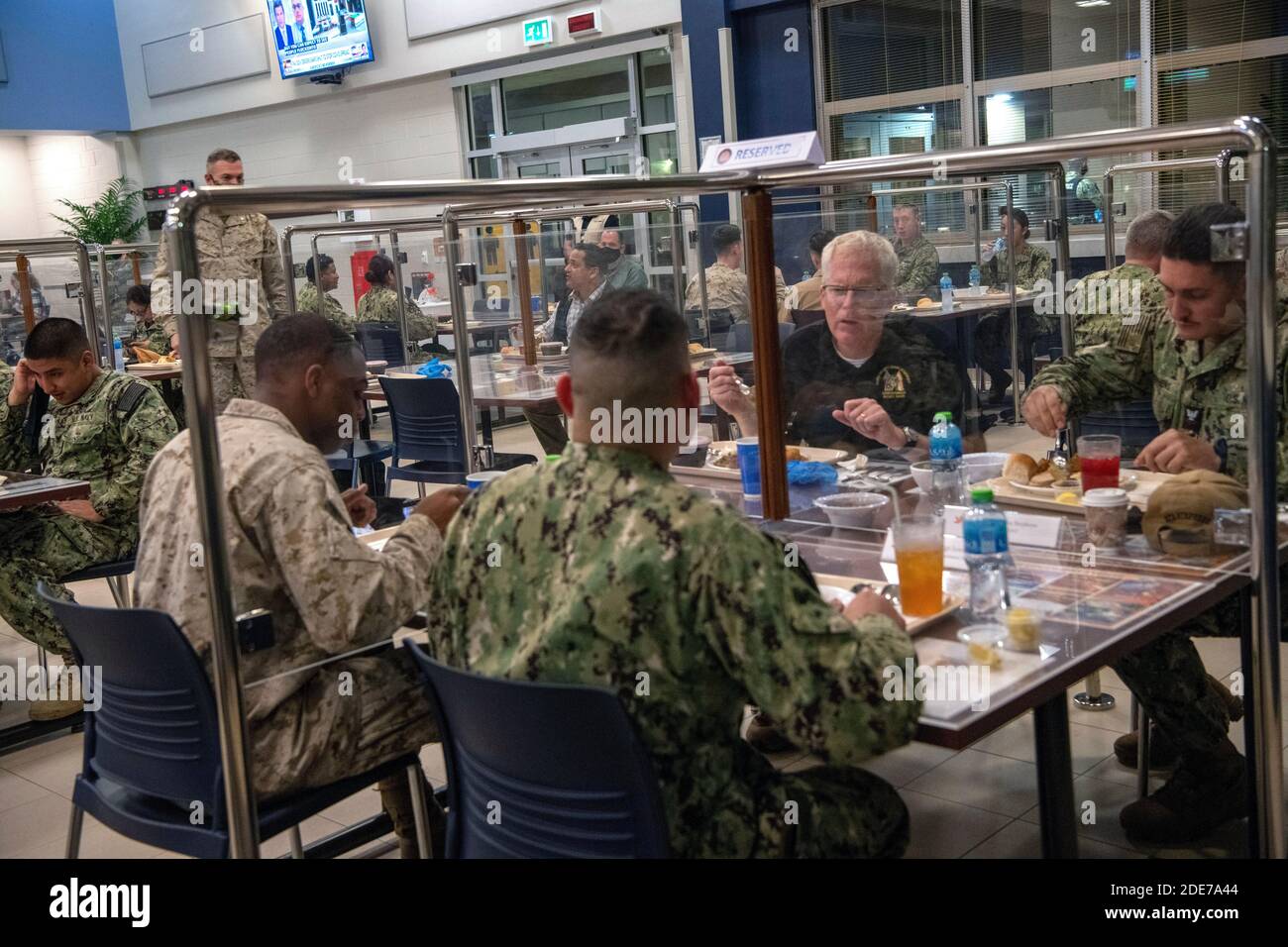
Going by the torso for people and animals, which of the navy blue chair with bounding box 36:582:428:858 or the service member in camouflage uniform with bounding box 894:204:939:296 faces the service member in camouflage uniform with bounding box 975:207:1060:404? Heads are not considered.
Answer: the navy blue chair

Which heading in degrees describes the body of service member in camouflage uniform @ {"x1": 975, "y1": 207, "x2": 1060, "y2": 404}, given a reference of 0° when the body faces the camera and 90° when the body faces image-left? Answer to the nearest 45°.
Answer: approximately 45°

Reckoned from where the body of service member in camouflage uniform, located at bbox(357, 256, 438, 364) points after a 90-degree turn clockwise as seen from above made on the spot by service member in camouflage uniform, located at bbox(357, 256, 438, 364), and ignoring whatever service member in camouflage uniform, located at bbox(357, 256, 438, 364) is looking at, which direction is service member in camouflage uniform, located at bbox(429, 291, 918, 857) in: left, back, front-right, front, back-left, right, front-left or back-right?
front-right

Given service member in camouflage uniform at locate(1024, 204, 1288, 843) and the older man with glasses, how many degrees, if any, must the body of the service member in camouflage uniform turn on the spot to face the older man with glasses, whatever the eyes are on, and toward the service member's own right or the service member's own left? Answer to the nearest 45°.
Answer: approximately 90° to the service member's own right

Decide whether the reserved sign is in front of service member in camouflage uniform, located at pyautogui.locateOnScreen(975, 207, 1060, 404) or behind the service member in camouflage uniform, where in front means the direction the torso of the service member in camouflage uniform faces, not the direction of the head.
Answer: in front

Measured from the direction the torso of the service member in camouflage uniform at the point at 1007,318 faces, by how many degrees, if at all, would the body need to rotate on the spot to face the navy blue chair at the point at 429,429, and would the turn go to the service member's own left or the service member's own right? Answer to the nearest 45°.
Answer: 0° — they already face it

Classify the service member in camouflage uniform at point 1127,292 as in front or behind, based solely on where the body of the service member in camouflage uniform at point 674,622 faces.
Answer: in front

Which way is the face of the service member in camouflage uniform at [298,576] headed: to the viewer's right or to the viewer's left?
to the viewer's right

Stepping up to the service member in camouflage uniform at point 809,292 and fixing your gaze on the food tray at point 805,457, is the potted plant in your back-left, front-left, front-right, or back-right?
back-right

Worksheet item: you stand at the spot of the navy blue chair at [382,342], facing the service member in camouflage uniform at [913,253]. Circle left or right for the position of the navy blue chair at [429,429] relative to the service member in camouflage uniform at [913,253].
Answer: right

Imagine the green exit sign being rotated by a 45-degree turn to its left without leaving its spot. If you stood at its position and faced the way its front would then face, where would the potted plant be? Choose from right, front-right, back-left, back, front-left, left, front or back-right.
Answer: back-right

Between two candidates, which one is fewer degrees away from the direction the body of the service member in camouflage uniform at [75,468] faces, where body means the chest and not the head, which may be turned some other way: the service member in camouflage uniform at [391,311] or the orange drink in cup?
the orange drink in cup
